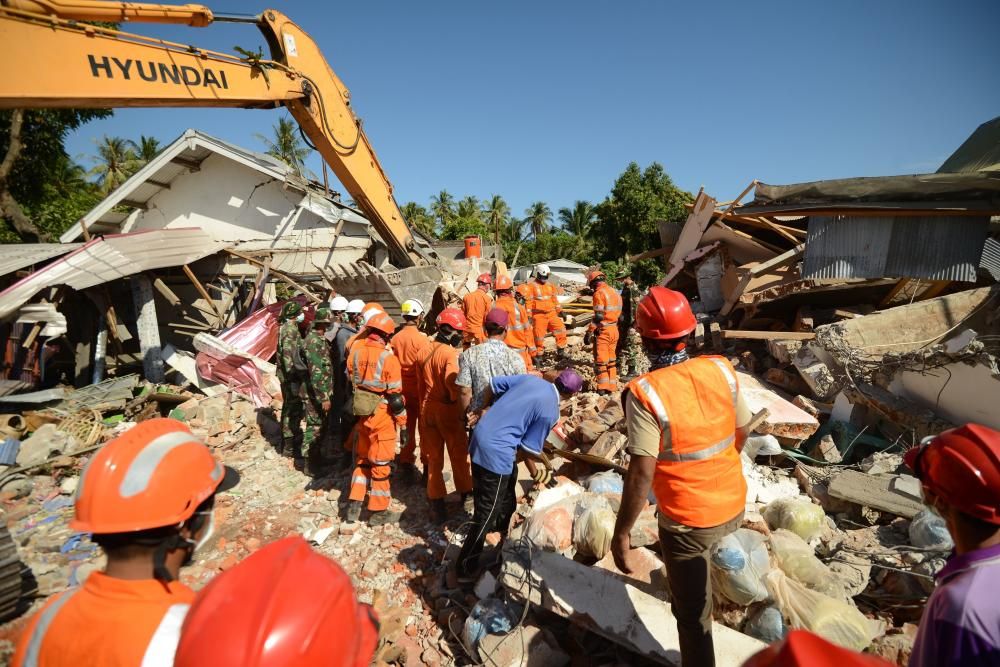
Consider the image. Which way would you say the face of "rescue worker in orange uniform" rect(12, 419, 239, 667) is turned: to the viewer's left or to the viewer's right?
to the viewer's right

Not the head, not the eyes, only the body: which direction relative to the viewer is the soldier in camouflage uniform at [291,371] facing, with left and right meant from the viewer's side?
facing to the right of the viewer

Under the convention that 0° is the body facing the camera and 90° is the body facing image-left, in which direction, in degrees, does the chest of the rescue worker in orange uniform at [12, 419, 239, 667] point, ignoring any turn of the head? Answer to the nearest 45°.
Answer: approximately 225°

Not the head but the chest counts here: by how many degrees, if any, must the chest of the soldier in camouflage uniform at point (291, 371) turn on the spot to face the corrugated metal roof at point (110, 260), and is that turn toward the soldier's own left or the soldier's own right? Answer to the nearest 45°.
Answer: approximately 135° to the soldier's own left

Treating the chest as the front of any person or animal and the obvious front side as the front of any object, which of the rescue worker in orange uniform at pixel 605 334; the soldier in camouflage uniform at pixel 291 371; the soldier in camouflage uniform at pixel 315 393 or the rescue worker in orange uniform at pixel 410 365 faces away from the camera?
the rescue worker in orange uniform at pixel 410 365

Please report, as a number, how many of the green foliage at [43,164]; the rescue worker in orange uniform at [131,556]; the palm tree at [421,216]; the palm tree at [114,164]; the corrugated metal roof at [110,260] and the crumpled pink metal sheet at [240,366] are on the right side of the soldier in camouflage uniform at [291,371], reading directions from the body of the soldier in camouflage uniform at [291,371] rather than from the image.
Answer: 1

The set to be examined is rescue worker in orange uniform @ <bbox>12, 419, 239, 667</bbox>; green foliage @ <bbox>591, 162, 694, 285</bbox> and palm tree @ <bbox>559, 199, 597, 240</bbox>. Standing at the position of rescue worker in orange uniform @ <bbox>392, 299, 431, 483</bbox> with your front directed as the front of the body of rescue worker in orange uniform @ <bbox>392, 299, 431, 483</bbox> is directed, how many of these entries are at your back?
1

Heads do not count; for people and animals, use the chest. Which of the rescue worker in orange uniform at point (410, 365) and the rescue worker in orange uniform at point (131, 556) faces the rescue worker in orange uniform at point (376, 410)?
the rescue worker in orange uniform at point (131, 556)

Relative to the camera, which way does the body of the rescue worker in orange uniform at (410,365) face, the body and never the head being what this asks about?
away from the camera

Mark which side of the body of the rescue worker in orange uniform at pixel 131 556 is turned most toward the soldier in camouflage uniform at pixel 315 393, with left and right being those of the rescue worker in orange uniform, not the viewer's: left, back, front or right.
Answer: front

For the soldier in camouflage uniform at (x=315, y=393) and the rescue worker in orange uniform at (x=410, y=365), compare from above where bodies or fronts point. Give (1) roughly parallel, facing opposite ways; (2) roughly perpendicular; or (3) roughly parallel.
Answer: roughly perpendicular

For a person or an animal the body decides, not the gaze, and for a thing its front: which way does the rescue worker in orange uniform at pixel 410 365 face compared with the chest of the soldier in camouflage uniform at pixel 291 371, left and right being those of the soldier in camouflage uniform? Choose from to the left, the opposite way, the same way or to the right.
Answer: to the left
